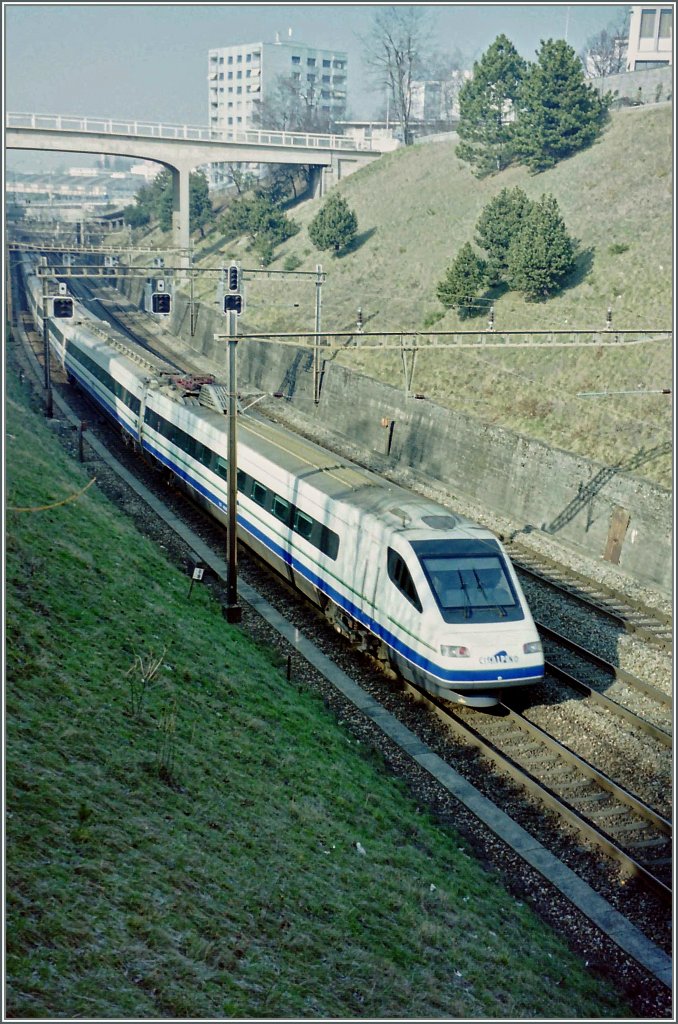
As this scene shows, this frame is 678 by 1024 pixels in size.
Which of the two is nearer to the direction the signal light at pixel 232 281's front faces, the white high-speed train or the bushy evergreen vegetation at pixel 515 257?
the white high-speed train

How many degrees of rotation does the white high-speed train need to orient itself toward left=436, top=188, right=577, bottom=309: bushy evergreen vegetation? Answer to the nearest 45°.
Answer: approximately 135° to its left

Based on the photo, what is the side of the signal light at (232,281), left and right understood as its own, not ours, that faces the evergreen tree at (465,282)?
left

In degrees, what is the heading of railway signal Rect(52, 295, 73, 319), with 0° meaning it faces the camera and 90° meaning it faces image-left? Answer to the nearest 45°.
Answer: approximately 0°

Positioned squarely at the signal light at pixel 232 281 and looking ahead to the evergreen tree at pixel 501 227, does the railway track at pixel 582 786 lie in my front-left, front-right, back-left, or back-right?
back-right

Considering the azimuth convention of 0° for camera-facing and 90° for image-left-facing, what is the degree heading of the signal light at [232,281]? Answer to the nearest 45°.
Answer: approximately 0°

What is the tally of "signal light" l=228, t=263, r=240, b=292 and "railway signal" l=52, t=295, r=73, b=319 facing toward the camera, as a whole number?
2

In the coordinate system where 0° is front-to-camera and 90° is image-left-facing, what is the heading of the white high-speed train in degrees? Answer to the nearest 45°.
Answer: approximately 315°
